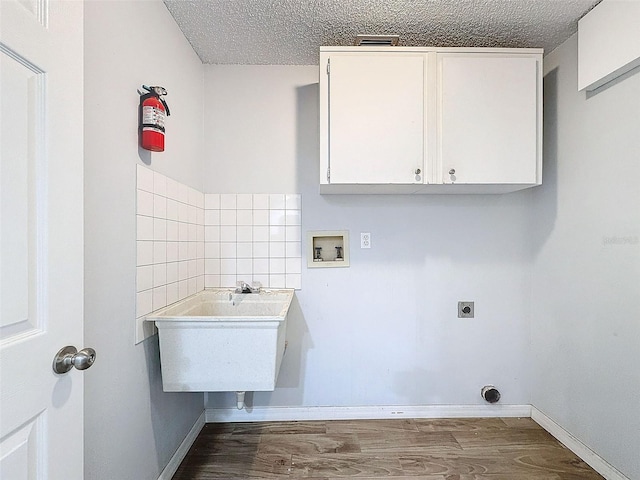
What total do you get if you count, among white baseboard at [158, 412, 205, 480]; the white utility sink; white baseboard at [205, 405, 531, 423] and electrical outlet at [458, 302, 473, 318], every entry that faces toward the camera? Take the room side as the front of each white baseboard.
3

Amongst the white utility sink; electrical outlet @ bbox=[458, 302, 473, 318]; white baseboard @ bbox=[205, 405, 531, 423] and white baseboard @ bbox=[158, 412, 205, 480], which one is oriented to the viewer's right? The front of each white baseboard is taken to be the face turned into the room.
white baseboard @ bbox=[158, 412, 205, 480]

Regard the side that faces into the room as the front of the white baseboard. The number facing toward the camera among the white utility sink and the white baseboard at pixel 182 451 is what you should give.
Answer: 1

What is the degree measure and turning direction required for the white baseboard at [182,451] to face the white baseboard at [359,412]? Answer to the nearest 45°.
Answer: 0° — it already faces it

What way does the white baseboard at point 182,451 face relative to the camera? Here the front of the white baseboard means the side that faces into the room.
to the viewer's right

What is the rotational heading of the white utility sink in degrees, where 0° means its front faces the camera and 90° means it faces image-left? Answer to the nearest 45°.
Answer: approximately 0°
